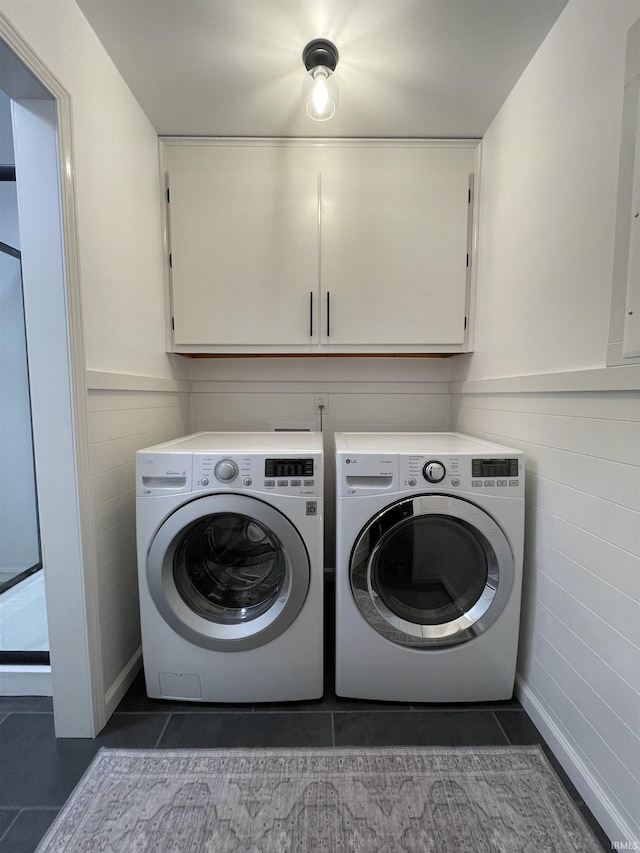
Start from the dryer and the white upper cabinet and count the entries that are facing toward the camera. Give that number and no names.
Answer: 2

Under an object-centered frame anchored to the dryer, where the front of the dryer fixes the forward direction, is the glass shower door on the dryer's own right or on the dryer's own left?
on the dryer's own right

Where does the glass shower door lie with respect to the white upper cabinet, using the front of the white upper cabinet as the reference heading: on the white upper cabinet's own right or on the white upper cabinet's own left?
on the white upper cabinet's own right

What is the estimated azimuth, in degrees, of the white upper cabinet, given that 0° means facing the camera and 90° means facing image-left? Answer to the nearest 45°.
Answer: approximately 0°

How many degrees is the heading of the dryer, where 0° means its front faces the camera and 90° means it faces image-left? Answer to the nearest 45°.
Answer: approximately 0°
